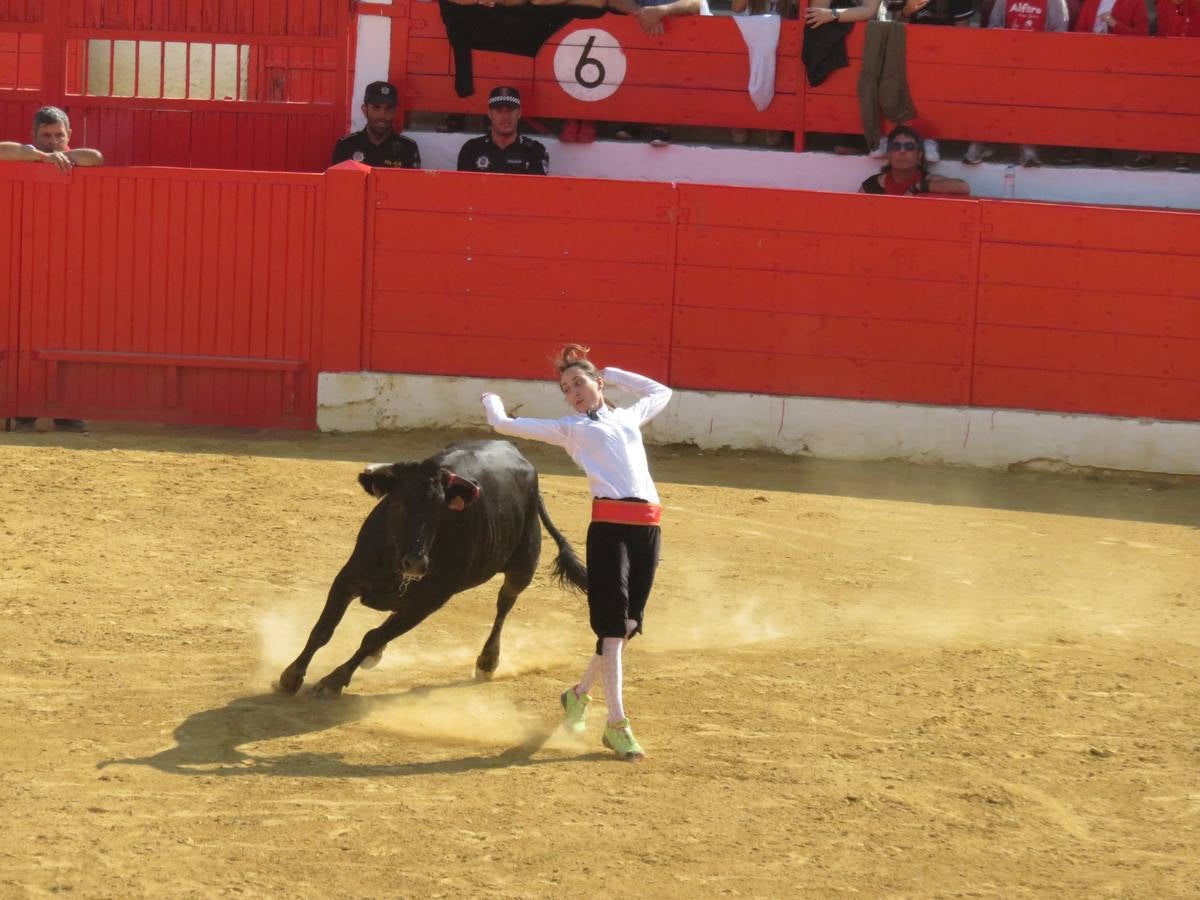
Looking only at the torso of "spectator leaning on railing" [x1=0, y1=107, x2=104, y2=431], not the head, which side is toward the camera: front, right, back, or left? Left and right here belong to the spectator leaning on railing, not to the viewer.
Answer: front

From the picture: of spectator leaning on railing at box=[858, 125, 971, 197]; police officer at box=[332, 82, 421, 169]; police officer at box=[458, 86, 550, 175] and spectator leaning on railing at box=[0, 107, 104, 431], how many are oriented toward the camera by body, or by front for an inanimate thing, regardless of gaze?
4

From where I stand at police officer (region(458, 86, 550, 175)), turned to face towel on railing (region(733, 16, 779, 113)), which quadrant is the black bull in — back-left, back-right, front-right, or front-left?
back-right

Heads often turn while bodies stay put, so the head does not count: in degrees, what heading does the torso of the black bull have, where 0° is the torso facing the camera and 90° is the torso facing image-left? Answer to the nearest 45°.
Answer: approximately 45°

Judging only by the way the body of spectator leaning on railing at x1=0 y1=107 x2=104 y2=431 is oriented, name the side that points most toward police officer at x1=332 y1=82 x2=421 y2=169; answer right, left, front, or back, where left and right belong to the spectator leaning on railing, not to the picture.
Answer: left

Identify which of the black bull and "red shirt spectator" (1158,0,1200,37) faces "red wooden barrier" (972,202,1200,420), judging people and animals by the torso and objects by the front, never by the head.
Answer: the red shirt spectator

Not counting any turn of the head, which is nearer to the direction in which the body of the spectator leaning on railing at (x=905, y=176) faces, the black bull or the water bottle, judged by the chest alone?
the black bull

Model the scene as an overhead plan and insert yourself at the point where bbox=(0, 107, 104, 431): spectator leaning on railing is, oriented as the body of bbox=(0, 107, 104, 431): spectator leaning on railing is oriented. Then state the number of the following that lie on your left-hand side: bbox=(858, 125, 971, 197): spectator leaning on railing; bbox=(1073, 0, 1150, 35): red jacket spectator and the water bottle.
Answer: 3

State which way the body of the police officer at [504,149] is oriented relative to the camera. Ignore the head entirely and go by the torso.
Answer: toward the camera

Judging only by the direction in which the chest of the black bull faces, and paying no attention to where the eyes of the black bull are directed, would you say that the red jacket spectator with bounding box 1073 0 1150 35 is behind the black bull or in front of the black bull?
behind

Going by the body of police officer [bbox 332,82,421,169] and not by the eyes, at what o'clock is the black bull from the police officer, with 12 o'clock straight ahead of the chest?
The black bull is roughly at 12 o'clock from the police officer.
